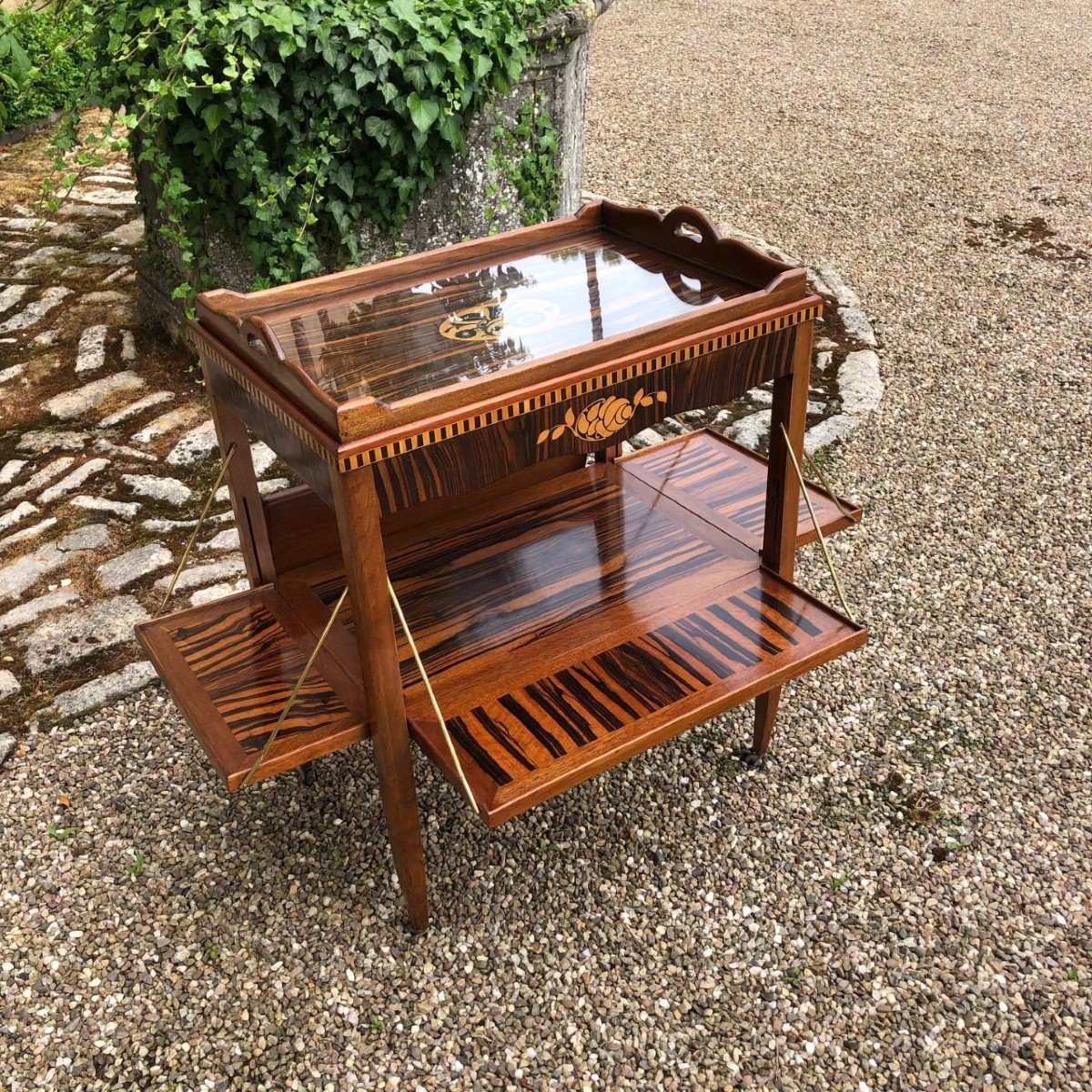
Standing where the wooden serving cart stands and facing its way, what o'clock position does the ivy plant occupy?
The ivy plant is roughly at 7 o'clock from the wooden serving cart.

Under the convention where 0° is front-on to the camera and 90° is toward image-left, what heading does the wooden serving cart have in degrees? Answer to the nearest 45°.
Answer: approximately 315°
